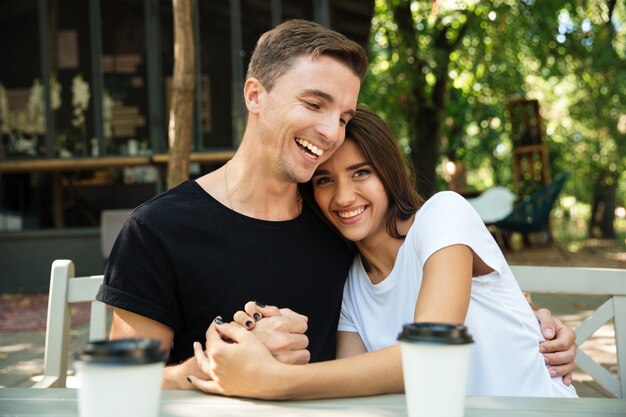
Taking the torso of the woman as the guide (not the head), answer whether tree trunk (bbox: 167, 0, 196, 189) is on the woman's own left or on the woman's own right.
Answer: on the woman's own right

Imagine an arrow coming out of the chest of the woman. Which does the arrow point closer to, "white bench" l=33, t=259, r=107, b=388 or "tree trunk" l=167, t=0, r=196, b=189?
the white bench

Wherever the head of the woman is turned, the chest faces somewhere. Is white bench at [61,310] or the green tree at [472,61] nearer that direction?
the white bench

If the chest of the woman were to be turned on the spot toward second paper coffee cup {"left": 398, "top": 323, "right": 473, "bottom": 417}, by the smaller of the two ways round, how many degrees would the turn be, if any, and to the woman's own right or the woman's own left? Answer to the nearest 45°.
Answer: approximately 45° to the woman's own left

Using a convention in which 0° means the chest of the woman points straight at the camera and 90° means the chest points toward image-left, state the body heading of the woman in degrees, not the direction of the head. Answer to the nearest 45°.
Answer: approximately 45°

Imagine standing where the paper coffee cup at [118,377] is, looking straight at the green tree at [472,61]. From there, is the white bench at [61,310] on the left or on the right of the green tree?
left

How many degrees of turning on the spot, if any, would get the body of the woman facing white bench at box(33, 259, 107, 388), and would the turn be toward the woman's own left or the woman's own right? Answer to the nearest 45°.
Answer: approximately 45° to the woman's own right
